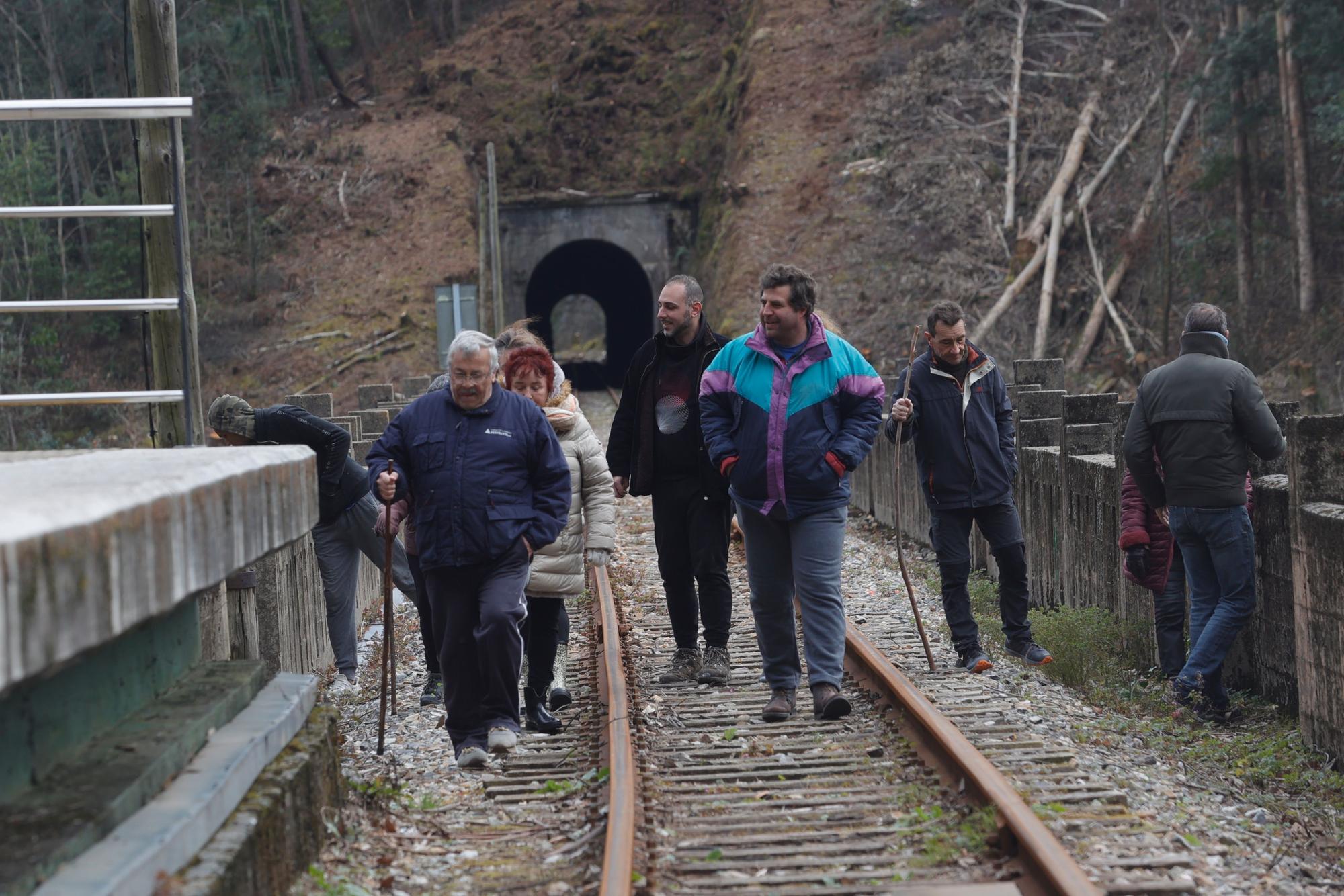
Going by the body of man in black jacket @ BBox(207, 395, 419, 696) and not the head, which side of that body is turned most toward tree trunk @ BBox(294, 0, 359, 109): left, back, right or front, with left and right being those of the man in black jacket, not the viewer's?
right

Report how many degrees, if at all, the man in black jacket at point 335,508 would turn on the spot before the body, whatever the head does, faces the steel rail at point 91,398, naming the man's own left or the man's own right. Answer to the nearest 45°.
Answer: approximately 90° to the man's own left

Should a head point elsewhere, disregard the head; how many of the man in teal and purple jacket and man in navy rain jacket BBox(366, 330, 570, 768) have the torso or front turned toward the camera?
2

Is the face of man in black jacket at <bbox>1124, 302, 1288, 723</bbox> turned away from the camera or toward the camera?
away from the camera

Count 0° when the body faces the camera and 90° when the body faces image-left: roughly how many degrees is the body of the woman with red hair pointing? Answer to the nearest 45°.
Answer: approximately 45°

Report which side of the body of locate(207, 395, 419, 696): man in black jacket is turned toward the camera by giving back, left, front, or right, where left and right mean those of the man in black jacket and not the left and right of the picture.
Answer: left

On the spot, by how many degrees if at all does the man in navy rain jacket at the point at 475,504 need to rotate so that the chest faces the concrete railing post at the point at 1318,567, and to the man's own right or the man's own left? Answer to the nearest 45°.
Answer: approximately 90° to the man's own left
